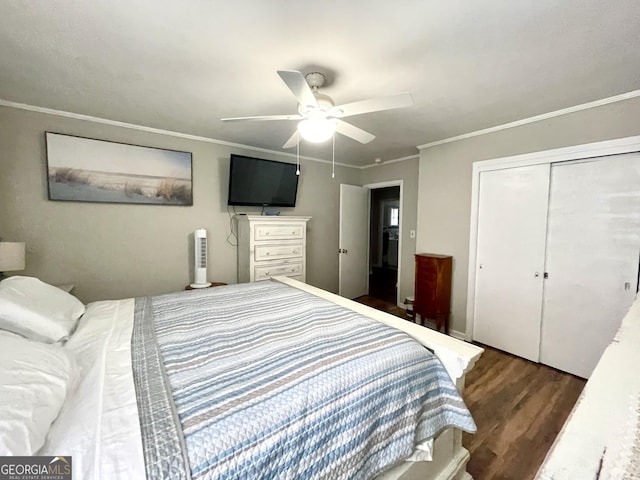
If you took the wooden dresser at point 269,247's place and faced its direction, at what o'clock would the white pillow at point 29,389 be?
The white pillow is roughly at 2 o'clock from the wooden dresser.

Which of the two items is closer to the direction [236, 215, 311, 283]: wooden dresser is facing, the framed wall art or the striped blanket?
the striped blanket

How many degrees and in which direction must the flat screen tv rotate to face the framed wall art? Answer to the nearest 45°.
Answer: approximately 135° to its right

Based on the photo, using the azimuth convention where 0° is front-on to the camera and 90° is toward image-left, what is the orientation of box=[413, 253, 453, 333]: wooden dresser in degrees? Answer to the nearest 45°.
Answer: approximately 45°

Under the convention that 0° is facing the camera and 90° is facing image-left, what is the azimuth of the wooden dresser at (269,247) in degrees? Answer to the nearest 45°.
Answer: approximately 315°

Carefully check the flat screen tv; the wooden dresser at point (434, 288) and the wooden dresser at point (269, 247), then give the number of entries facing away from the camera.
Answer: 0

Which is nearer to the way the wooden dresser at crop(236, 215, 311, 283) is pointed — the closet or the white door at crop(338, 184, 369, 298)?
the closet

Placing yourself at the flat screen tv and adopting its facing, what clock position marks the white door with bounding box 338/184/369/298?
The white door is roughly at 10 o'clock from the flat screen tv.

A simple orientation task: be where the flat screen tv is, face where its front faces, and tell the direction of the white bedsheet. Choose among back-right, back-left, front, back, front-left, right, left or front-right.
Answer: front-right

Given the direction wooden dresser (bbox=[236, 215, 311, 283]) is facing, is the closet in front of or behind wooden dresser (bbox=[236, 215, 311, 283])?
in front

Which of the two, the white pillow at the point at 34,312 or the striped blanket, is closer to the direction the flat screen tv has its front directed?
the striped blanket

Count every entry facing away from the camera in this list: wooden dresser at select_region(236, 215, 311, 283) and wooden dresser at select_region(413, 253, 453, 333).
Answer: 0

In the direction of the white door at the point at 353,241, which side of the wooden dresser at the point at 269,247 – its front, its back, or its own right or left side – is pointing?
left

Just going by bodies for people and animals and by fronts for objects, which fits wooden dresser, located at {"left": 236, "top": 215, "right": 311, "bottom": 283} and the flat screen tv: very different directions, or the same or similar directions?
same or similar directions

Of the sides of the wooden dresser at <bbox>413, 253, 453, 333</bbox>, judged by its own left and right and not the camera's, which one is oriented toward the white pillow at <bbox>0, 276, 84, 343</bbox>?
front

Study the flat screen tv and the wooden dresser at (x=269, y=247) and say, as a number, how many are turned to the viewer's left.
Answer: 0

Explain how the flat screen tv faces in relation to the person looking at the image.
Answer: facing the viewer and to the right of the viewer
